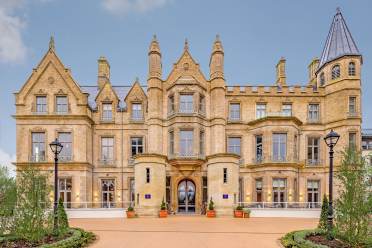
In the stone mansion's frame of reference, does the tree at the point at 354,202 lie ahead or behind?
ahead

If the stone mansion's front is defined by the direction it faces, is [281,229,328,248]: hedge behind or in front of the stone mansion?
in front

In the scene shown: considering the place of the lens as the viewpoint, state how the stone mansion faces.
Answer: facing the viewer

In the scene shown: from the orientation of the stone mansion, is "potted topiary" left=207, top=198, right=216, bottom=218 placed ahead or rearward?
ahead
